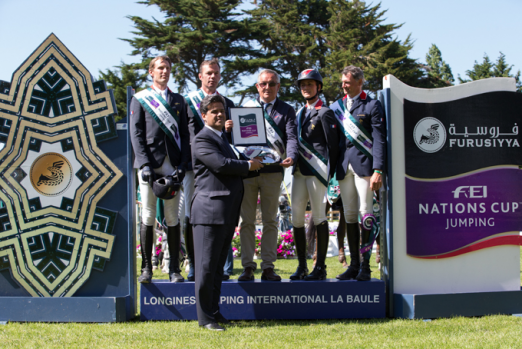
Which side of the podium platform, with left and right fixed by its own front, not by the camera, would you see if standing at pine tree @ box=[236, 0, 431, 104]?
back

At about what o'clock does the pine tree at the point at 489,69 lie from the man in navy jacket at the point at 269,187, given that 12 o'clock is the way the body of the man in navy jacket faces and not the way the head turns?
The pine tree is roughly at 7 o'clock from the man in navy jacket.

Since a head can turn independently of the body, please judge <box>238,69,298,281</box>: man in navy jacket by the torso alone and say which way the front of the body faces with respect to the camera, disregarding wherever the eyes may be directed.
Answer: toward the camera

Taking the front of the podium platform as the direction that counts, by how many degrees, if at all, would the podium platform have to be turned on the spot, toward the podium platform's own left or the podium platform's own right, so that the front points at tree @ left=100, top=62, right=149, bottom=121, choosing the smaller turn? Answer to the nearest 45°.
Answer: approximately 180°

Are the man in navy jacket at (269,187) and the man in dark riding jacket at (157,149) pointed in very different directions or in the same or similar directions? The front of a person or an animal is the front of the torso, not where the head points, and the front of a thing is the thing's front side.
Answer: same or similar directions

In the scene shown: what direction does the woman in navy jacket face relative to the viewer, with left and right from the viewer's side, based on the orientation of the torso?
facing the viewer and to the left of the viewer

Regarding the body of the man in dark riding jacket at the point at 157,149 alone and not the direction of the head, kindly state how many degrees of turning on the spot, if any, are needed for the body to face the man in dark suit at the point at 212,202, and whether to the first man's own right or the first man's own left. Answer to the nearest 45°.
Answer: approximately 45° to the first man's own left

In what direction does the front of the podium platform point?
toward the camera

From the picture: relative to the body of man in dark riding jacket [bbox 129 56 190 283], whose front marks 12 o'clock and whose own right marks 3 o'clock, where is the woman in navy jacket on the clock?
The woman in navy jacket is roughly at 9 o'clock from the man in dark riding jacket.

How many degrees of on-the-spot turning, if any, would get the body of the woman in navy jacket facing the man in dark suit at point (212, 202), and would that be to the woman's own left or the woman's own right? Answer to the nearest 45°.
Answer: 0° — they already face them

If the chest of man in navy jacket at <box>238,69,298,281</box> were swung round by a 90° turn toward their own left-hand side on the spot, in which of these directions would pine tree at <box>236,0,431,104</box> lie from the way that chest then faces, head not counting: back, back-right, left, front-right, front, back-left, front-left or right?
left

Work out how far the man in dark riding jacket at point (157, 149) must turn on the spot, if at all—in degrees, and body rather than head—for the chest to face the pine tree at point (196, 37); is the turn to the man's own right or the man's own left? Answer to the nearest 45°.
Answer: approximately 180°

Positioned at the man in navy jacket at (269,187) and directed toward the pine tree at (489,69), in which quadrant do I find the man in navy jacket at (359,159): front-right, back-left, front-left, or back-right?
front-right
